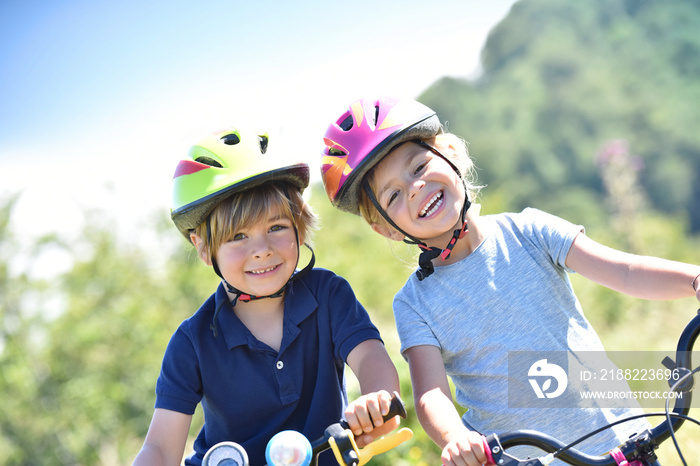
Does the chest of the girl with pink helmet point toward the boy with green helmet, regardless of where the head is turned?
no

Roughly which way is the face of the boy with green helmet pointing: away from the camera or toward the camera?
toward the camera

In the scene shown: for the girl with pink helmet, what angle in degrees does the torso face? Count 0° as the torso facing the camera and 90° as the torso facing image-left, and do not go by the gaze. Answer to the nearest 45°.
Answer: approximately 0°
